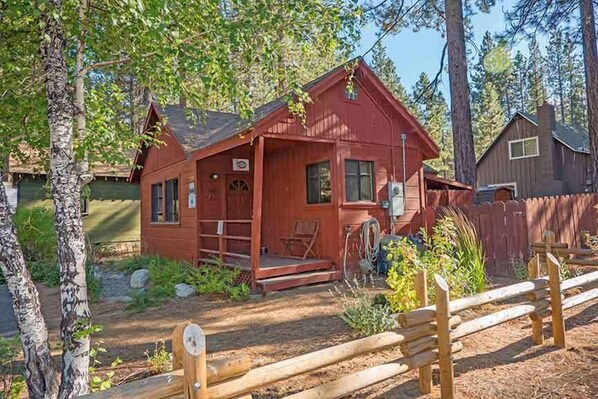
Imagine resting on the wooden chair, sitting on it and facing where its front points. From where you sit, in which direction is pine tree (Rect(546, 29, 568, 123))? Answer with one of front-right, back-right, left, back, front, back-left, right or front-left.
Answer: back

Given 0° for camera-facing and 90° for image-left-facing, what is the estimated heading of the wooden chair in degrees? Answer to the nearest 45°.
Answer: approximately 45°

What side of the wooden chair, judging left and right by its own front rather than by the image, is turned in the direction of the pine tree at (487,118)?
back

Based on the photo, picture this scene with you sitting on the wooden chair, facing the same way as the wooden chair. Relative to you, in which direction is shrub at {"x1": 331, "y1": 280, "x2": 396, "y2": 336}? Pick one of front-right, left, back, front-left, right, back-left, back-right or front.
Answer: front-left

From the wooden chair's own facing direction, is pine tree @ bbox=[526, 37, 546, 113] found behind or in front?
behind

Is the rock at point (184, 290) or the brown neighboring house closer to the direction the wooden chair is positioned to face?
the rock

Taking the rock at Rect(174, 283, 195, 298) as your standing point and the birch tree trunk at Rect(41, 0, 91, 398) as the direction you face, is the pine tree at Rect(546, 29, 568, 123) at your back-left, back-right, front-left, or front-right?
back-left

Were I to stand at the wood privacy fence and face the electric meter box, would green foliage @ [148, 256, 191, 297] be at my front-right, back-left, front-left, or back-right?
front-left

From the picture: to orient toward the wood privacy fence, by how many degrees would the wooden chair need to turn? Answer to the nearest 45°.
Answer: approximately 135° to its left

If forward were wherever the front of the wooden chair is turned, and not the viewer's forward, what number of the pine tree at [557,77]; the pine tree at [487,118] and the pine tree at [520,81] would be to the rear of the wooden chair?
3

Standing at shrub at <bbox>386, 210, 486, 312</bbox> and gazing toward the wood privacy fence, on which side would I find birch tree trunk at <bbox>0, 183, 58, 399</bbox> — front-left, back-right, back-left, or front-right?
back-left

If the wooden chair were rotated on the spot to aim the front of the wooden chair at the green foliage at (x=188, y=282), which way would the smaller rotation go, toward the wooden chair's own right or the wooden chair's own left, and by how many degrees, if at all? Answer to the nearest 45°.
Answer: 0° — it already faces it

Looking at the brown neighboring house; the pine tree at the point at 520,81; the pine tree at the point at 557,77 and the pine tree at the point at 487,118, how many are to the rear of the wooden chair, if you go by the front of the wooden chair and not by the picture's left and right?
4

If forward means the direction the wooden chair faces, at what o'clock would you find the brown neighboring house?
The brown neighboring house is roughly at 6 o'clock from the wooden chair.

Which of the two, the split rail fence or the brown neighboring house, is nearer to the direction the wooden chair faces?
the split rail fence

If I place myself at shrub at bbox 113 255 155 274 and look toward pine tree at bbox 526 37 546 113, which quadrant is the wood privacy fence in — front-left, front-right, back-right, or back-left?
front-right
